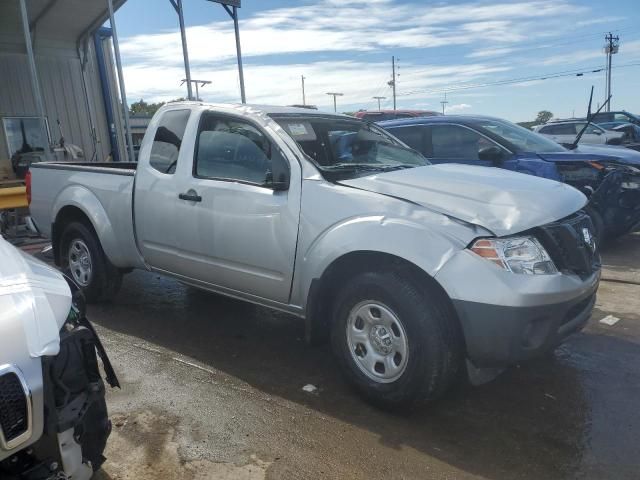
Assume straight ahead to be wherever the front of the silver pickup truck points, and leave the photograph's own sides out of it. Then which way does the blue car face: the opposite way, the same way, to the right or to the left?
the same way

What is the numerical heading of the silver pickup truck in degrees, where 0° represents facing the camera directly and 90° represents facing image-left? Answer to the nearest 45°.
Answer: approximately 315°

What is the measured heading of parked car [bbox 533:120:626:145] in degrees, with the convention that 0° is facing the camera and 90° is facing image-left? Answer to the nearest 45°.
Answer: approximately 270°

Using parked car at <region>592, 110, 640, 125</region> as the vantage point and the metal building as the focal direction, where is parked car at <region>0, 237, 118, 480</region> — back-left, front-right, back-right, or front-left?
front-left

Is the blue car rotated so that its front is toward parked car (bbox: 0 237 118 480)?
no

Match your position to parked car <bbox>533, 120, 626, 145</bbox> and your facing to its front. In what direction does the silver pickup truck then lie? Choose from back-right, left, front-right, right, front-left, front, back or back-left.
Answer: right

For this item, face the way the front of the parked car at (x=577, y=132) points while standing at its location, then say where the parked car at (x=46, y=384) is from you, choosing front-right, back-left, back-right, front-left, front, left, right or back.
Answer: right

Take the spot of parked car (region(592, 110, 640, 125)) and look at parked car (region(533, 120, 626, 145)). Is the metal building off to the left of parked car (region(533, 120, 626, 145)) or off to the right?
right

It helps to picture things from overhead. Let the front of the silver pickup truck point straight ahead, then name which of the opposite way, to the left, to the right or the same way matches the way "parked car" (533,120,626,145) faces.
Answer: the same way

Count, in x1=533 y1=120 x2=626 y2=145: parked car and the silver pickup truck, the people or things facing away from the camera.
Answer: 0

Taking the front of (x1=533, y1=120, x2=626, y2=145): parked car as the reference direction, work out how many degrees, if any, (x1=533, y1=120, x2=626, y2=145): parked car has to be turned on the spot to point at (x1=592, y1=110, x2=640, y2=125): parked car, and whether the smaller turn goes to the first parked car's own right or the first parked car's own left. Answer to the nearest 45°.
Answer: approximately 90° to the first parked car's own left

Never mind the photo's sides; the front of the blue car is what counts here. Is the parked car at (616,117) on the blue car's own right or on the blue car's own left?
on the blue car's own left

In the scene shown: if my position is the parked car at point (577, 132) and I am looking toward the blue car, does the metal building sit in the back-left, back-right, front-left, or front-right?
front-right

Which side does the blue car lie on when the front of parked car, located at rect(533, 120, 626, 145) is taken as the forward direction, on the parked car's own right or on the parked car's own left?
on the parked car's own right

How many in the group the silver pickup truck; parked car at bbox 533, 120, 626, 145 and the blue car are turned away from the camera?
0

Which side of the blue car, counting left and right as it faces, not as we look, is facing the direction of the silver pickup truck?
right

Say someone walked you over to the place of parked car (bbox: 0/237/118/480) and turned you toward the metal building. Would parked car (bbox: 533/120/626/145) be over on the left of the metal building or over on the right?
right

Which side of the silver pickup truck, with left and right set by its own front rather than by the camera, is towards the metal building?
back
